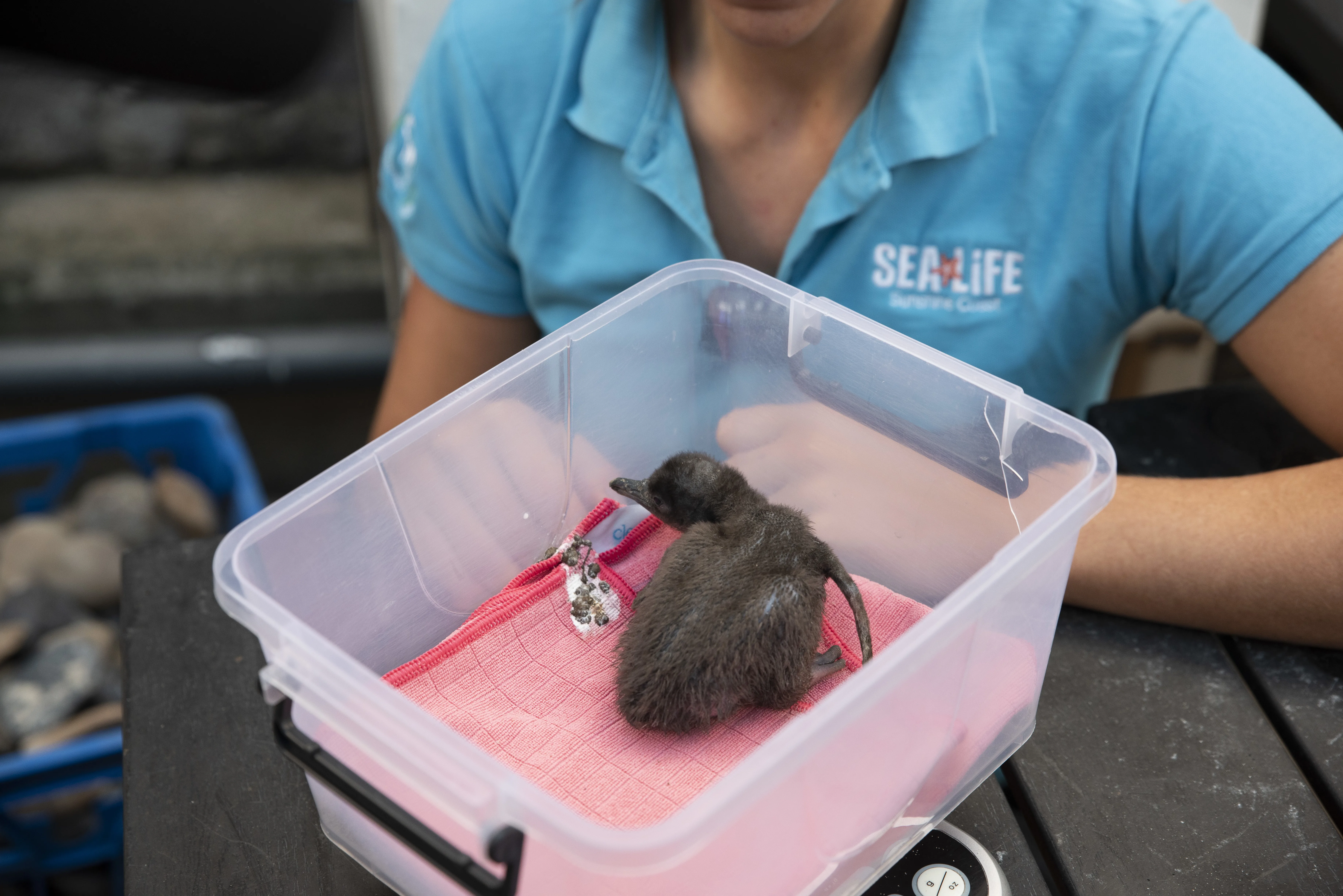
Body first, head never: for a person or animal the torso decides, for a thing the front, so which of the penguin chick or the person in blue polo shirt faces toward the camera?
the person in blue polo shirt

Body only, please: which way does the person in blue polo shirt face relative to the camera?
toward the camera

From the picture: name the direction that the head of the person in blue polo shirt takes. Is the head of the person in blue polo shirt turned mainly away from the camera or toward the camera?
toward the camera

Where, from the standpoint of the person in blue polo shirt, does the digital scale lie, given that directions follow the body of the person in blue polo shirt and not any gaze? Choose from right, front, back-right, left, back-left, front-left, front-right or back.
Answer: front

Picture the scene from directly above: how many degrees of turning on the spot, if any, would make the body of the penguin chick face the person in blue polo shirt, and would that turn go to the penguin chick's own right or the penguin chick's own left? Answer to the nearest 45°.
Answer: approximately 45° to the penguin chick's own left

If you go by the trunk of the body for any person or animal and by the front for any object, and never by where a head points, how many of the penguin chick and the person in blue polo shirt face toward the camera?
1

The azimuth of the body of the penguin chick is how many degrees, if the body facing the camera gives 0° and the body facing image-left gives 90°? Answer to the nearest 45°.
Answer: approximately 225°

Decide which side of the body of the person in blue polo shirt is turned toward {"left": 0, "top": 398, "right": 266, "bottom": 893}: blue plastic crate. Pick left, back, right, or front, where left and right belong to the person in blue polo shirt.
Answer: right

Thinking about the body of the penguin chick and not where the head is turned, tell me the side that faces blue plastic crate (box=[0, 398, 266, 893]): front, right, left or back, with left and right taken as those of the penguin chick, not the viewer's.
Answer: left
